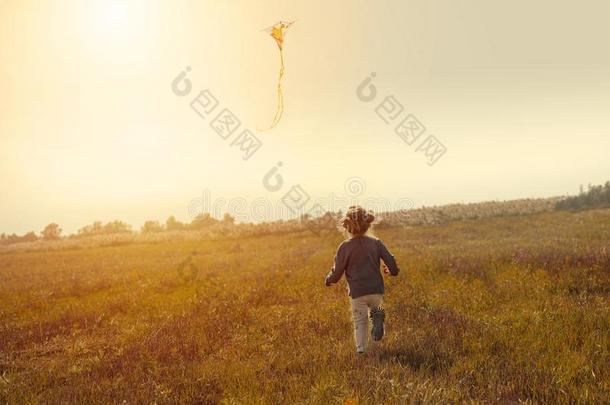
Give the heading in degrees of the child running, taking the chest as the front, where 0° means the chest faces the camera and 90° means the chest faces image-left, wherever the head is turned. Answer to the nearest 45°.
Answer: approximately 180°

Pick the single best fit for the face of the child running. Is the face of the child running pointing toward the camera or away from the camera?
away from the camera
